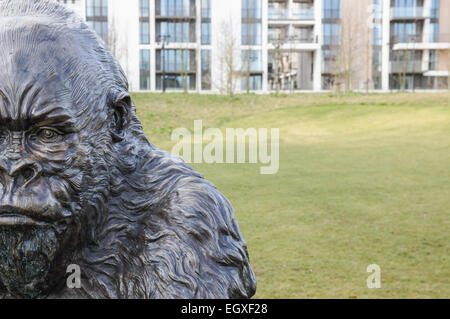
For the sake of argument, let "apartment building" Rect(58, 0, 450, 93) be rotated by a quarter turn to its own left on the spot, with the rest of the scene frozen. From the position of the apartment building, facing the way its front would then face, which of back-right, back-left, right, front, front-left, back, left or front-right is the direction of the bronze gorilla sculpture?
right

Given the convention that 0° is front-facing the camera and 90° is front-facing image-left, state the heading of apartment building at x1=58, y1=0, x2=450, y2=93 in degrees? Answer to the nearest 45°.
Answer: approximately 0°
